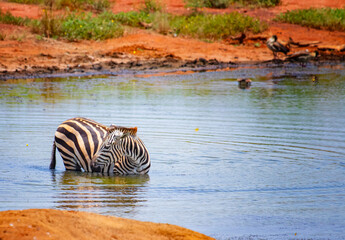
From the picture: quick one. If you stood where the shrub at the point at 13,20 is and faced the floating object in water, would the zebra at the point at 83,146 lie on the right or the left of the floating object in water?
right

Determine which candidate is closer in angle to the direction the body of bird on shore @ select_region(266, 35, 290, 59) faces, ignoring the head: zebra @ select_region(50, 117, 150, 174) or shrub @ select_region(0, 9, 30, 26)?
the shrub

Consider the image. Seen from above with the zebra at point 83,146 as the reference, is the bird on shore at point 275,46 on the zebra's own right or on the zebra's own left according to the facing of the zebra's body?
on the zebra's own left

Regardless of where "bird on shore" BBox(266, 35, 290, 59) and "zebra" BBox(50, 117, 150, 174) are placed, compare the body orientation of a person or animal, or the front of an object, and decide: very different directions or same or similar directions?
very different directions

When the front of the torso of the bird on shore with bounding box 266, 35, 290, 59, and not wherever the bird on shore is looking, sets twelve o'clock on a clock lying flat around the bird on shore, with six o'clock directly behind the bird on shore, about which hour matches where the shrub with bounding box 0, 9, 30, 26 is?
The shrub is roughly at 12 o'clock from the bird on shore.

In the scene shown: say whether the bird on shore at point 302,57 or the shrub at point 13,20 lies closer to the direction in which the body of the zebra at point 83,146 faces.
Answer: the bird on shore

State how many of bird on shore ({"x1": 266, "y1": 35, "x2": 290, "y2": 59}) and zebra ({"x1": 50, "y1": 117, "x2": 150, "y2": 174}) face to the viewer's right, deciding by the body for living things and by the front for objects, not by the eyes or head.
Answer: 1

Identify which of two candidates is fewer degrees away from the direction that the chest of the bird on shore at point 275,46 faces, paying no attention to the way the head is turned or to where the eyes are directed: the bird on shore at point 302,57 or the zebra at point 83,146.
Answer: the zebra

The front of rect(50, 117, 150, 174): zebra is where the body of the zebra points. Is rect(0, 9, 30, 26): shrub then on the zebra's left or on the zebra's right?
on the zebra's left

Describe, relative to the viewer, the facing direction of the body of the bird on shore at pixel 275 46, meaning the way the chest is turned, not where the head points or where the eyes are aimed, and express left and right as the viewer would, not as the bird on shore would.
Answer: facing to the left of the viewer

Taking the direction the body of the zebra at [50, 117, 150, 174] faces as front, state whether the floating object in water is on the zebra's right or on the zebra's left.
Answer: on the zebra's left

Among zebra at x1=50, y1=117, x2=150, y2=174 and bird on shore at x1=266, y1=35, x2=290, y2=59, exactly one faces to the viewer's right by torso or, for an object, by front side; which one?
the zebra

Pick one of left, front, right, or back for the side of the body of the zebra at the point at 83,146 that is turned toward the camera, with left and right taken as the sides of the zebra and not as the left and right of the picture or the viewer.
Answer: right

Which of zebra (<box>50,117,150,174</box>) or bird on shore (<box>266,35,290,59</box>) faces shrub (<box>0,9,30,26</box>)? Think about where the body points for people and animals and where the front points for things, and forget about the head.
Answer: the bird on shore

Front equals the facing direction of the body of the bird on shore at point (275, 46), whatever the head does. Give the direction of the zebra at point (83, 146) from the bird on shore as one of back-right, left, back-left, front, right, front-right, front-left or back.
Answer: left

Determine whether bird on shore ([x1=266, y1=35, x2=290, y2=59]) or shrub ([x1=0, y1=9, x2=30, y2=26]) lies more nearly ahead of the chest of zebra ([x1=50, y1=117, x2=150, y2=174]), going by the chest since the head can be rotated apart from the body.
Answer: the bird on shore
